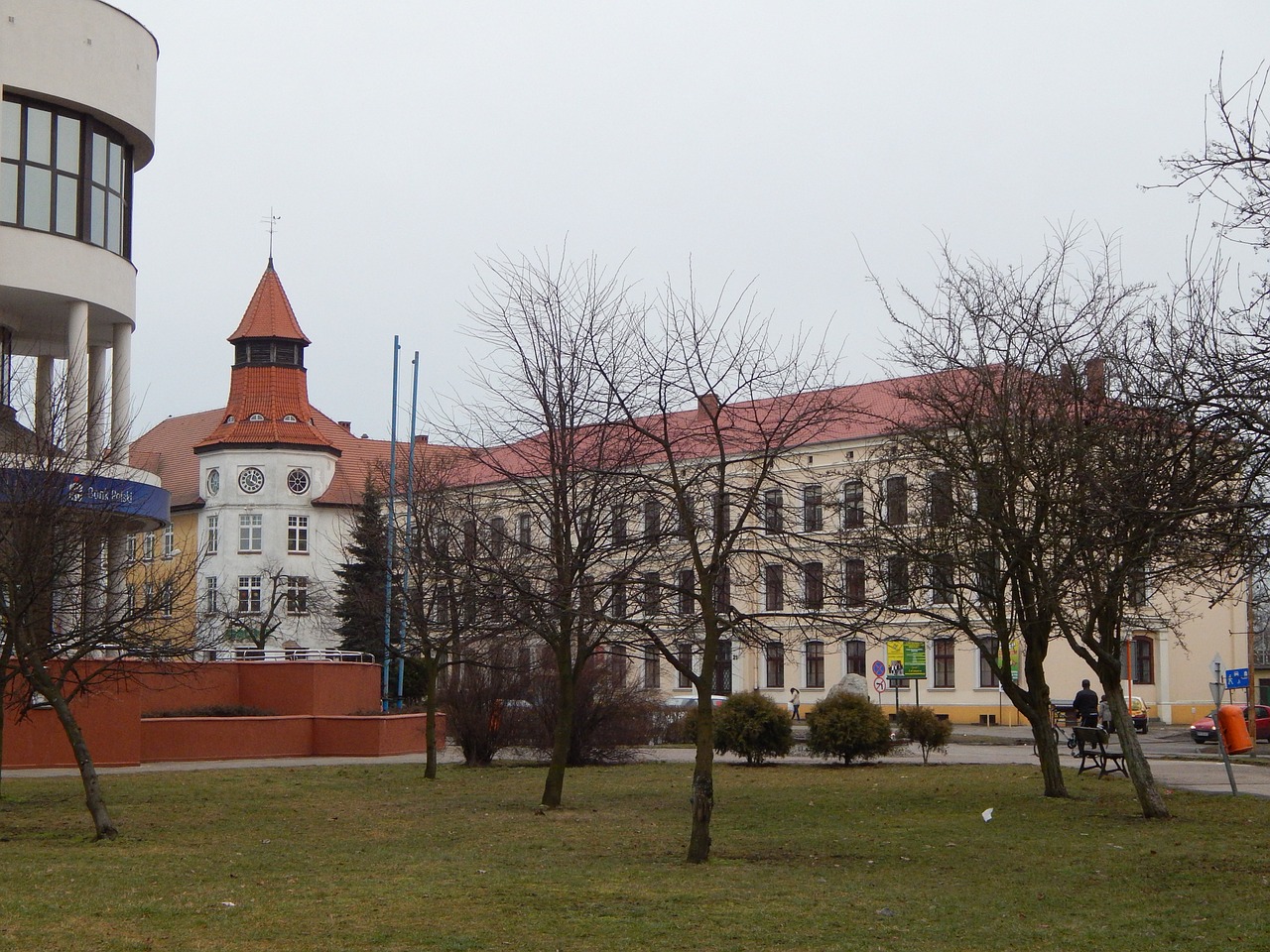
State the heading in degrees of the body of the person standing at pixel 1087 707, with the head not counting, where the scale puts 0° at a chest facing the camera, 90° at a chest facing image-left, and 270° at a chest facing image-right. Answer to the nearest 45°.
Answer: approximately 180°

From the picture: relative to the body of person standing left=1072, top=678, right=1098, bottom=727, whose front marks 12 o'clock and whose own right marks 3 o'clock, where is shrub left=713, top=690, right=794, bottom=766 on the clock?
The shrub is roughly at 8 o'clock from the person standing.

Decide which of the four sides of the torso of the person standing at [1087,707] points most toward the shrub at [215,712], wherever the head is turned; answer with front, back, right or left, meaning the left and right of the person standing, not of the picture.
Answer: left

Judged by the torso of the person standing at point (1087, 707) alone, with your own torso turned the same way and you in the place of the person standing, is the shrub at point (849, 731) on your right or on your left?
on your left

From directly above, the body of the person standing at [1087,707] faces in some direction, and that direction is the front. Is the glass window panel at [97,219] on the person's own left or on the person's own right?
on the person's own left

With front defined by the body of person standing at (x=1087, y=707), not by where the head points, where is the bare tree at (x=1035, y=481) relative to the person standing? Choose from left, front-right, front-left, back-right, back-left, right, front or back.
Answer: back

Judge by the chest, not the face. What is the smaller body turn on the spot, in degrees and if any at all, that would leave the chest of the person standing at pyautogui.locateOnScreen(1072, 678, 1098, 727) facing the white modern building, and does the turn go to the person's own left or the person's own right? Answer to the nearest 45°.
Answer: approximately 90° to the person's own left

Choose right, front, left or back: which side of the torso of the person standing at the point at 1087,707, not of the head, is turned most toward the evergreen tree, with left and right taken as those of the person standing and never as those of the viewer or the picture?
left

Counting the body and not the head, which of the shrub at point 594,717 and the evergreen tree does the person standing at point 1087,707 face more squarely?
the evergreen tree
